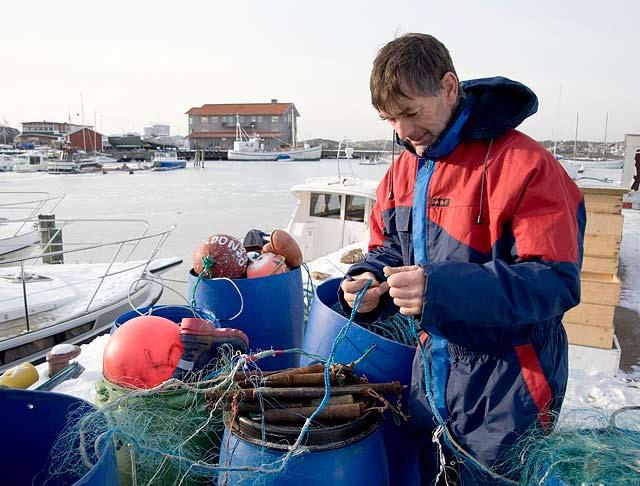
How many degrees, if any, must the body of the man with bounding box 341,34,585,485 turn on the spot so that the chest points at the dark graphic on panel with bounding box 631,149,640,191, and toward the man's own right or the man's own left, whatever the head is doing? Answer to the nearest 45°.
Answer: approximately 135° to the man's own right

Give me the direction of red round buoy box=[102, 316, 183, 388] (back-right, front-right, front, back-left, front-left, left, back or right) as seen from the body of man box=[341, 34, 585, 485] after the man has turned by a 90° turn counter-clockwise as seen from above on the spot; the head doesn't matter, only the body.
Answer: back-right

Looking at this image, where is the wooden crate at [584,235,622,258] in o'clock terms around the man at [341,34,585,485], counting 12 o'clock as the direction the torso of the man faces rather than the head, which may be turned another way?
The wooden crate is roughly at 5 o'clock from the man.

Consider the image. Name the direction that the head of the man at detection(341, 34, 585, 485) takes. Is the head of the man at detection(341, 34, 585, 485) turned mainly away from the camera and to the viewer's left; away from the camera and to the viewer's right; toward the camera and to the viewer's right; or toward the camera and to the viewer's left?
toward the camera and to the viewer's left

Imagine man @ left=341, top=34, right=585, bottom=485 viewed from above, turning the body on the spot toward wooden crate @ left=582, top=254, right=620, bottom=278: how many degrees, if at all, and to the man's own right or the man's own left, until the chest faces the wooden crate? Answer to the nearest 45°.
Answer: approximately 135° to the man's own right

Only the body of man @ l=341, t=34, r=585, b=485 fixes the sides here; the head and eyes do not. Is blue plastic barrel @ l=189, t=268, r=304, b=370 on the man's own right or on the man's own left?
on the man's own right

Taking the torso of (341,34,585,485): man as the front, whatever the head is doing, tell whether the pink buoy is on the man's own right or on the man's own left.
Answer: on the man's own right

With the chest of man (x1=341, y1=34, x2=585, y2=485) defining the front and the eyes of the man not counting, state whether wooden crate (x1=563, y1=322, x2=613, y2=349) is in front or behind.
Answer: behind

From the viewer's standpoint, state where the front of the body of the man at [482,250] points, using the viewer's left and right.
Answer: facing the viewer and to the left of the viewer

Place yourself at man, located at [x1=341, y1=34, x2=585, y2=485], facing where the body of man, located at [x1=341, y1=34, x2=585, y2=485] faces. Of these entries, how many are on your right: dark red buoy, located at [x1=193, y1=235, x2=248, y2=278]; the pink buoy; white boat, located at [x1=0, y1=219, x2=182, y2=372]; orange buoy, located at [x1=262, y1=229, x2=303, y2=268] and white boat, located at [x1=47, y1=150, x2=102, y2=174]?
5

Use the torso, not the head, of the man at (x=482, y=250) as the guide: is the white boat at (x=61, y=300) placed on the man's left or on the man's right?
on the man's right

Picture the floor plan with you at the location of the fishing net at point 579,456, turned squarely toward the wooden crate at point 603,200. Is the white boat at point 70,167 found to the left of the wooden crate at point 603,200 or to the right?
left

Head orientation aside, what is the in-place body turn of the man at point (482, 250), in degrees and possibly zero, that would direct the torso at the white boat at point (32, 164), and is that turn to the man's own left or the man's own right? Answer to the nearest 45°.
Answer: approximately 90° to the man's own right

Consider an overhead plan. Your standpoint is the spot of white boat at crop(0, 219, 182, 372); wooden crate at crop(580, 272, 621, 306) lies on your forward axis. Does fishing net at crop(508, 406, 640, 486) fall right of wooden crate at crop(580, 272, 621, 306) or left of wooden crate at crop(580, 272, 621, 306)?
right
